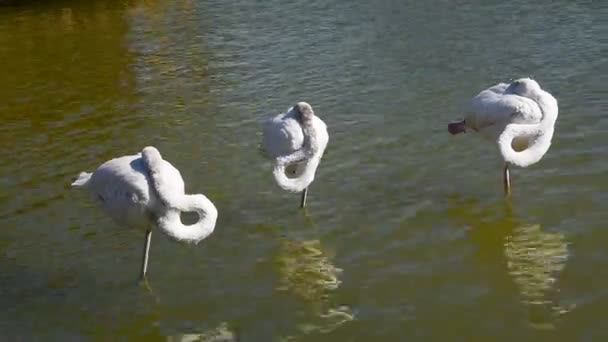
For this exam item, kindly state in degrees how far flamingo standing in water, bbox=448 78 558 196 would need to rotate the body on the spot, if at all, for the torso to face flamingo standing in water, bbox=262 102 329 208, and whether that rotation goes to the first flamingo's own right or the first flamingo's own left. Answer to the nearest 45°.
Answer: approximately 135° to the first flamingo's own right

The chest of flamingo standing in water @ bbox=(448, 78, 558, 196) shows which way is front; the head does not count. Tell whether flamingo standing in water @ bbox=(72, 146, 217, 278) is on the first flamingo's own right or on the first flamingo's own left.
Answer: on the first flamingo's own right

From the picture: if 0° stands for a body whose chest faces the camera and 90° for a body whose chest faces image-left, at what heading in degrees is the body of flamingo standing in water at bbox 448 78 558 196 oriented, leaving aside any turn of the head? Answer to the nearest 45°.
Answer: approximately 315°
